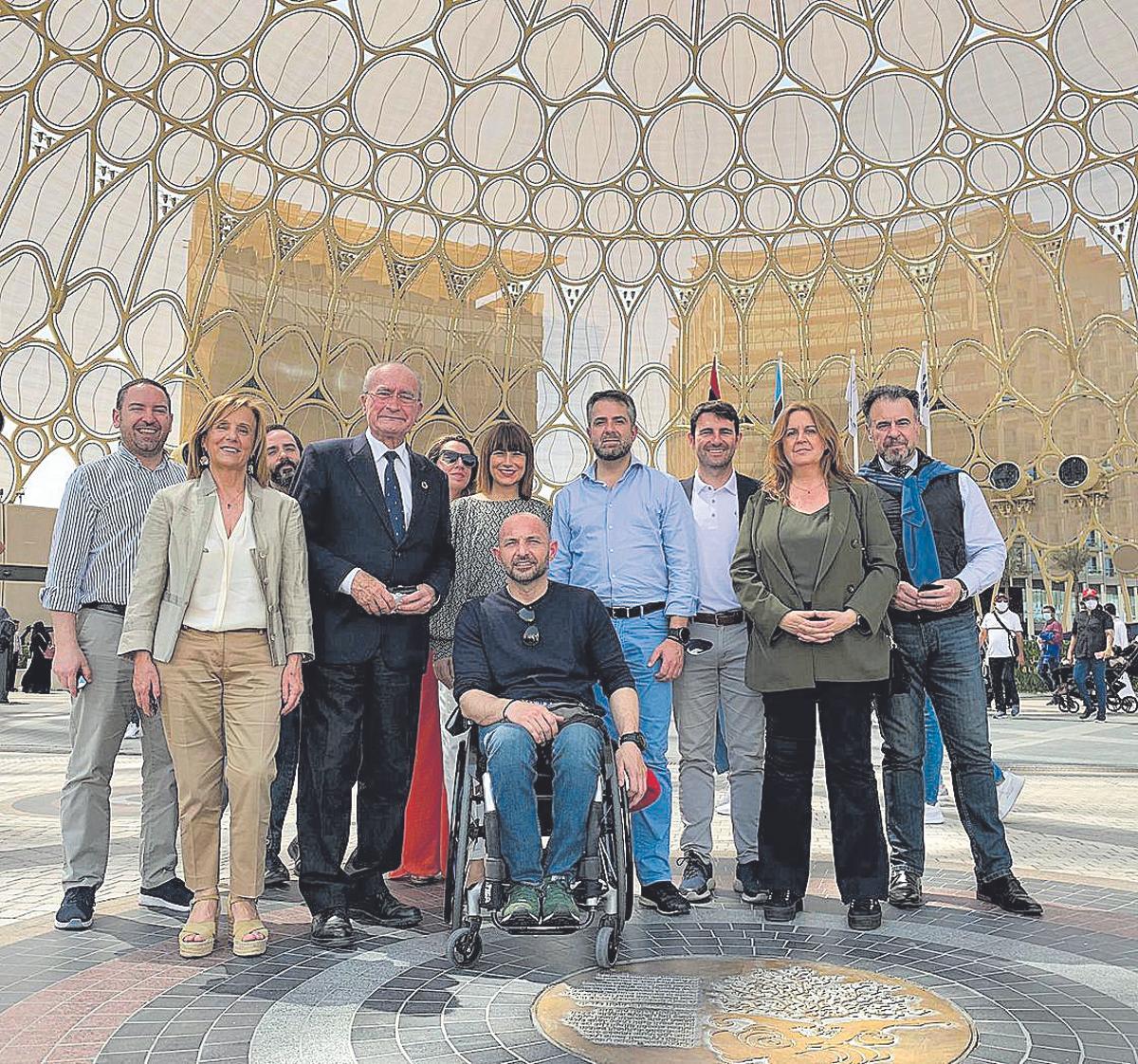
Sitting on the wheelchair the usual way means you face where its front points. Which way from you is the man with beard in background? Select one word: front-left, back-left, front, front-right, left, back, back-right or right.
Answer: back-right

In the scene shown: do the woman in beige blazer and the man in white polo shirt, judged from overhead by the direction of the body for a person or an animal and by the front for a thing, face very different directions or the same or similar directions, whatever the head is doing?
same or similar directions

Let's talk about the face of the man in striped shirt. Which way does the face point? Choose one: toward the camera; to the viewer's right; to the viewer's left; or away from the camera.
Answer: toward the camera

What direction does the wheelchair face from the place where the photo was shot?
facing the viewer

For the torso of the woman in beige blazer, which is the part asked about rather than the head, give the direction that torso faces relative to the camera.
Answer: toward the camera

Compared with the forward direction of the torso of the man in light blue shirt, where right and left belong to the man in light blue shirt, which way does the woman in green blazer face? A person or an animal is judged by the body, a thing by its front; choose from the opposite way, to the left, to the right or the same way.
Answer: the same way

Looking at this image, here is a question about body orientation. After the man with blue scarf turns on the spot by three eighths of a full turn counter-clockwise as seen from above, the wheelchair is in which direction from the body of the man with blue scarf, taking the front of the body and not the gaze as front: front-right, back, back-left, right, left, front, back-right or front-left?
back

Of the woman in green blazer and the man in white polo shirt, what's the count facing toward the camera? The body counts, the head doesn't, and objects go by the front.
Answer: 2

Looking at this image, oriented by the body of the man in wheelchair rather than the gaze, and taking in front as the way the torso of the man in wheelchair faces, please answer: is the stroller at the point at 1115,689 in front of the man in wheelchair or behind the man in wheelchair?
behind

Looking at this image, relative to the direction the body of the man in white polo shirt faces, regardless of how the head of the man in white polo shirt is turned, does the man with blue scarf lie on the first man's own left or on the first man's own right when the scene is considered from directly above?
on the first man's own left

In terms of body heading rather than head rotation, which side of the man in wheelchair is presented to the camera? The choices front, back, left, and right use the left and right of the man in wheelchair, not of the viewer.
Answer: front

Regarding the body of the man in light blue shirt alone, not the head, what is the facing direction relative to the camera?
toward the camera

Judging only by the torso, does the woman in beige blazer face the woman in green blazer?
no

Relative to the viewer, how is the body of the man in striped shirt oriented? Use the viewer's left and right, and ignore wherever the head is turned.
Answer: facing the viewer and to the right of the viewer

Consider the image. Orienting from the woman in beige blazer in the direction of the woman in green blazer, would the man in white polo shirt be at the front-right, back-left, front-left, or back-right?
front-left

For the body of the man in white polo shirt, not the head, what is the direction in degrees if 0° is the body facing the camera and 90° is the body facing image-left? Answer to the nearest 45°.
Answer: approximately 0°

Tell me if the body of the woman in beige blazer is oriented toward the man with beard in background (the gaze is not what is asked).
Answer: no

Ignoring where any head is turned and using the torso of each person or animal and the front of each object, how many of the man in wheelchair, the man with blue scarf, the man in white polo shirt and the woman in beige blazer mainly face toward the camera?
4

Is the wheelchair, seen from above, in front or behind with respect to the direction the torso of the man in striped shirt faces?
in front

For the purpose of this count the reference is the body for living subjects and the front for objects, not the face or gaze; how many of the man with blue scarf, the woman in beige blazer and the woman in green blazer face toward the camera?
3
